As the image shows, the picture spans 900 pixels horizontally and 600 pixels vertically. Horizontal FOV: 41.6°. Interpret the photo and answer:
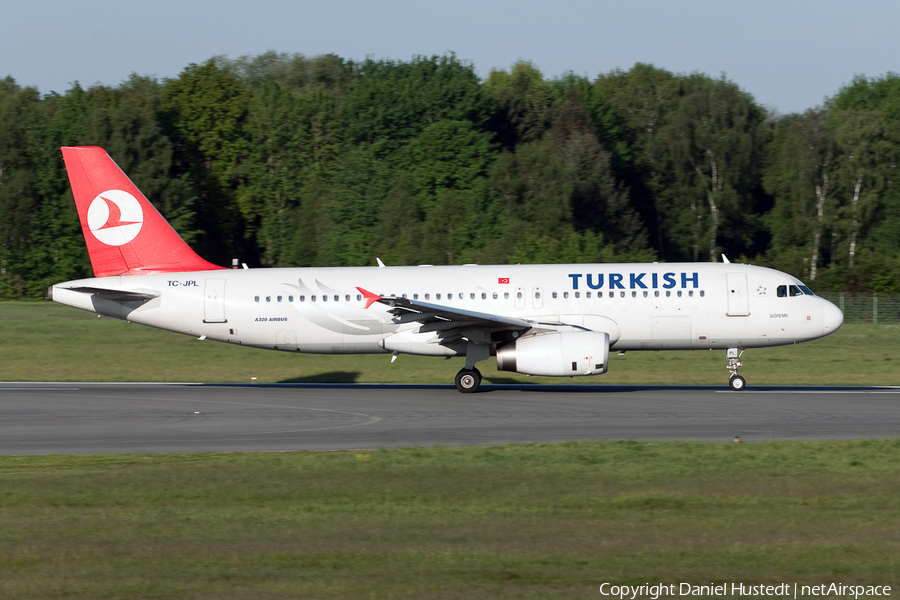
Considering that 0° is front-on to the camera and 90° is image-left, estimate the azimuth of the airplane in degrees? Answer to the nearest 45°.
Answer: approximately 270°
